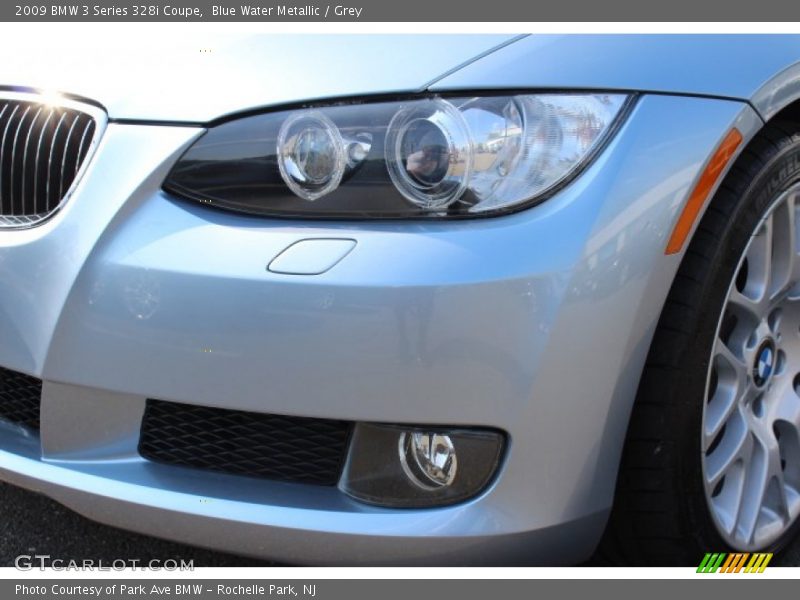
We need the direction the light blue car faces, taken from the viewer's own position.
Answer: facing the viewer and to the left of the viewer
